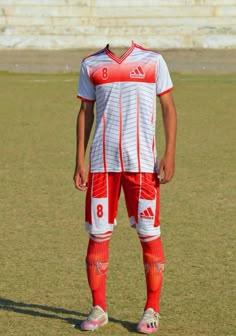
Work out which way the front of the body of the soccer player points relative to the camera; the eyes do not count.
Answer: toward the camera
